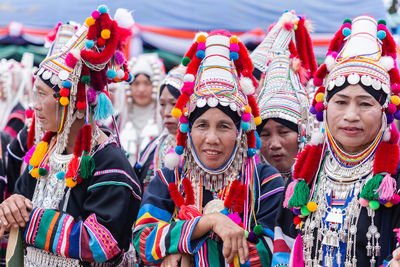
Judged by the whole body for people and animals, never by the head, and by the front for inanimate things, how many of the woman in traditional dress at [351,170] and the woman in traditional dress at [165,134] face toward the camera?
2

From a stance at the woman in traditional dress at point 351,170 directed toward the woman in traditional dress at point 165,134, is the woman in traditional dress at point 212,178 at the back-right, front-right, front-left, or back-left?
front-left

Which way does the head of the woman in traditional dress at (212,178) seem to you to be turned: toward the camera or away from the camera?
toward the camera

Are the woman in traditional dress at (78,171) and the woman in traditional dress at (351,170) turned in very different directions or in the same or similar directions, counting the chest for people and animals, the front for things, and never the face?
same or similar directions

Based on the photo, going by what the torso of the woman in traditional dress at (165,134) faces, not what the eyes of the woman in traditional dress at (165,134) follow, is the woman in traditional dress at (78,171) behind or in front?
in front

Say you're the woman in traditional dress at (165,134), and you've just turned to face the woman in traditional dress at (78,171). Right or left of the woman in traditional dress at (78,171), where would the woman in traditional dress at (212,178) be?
left

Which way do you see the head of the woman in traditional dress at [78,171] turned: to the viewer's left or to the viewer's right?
to the viewer's left

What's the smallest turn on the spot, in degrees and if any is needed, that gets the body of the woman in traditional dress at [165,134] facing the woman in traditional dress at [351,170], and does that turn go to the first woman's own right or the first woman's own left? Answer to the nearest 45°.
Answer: approximately 45° to the first woman's own left

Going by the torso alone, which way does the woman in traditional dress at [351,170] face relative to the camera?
toward the camera

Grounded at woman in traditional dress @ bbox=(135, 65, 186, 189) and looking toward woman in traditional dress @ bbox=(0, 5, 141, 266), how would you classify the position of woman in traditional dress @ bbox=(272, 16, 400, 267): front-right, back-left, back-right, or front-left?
front-left

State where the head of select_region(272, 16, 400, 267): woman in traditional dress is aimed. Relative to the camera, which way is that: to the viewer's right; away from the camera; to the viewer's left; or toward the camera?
toward the camera

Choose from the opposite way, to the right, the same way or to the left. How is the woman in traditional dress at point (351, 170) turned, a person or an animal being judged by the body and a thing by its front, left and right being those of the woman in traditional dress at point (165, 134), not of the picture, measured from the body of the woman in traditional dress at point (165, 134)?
the same way

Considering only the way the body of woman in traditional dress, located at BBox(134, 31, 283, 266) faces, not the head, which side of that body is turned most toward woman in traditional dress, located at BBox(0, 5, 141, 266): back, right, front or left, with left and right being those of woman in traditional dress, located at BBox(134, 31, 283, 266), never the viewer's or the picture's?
right

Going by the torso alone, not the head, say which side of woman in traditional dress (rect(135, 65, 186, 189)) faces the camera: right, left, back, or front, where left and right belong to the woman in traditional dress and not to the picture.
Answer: front

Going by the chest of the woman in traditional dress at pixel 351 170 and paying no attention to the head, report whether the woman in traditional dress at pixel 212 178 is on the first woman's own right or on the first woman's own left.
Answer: on the first woman's own right

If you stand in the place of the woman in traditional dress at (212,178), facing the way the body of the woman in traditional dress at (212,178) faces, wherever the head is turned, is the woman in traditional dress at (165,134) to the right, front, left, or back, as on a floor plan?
back
